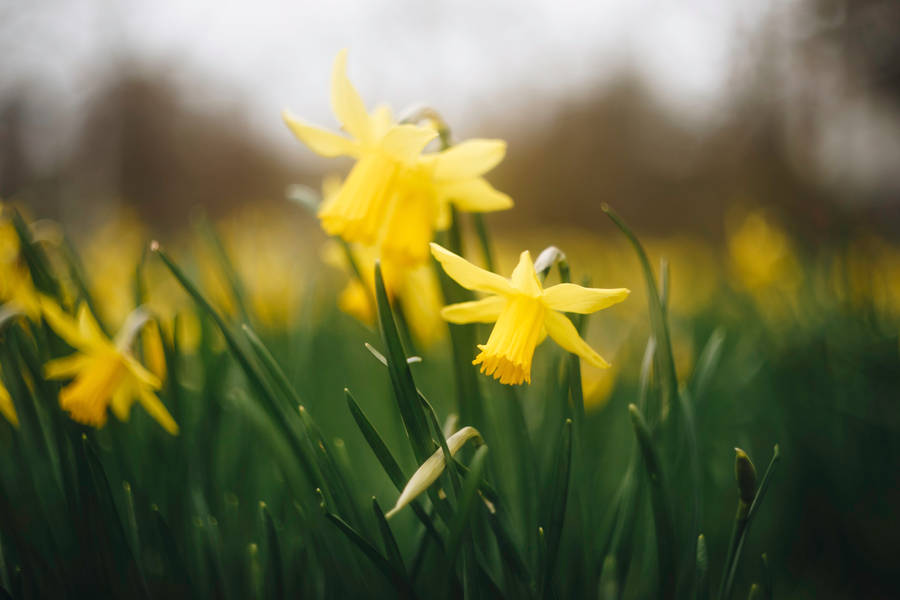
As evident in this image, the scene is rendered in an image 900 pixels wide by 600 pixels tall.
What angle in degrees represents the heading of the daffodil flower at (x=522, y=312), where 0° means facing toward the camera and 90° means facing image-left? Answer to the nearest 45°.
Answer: approximately 45°

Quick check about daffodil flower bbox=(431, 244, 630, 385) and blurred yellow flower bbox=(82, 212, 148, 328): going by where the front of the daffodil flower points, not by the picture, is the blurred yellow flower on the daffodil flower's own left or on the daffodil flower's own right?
on the daffodil flower's own right
